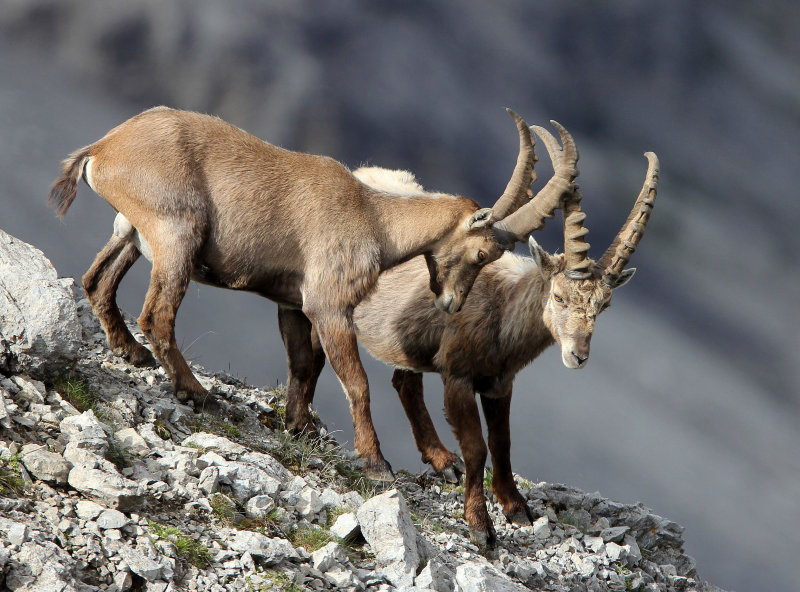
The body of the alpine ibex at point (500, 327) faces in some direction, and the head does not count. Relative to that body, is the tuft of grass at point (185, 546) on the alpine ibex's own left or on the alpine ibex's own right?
on the alpine ibex's own right

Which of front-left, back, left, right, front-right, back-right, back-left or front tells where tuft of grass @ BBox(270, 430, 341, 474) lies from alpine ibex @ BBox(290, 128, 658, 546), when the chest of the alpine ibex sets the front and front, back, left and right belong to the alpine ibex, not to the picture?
right

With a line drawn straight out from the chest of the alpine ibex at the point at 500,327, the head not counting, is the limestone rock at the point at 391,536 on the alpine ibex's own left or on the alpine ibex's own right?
on the alpine ibex's own right

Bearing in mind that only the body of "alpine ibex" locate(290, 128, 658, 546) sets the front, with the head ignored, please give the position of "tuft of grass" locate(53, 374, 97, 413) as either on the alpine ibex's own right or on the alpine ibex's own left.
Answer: on the alpine ibex's own right

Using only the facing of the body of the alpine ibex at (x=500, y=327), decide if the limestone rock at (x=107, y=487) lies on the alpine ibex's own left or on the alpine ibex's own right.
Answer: on the alpine ibex's own right

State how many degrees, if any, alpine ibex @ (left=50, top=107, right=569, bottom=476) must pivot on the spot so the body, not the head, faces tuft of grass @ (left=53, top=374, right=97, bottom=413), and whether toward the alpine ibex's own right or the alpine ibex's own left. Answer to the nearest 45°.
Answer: approximately 135° to the alpine ibex's own right

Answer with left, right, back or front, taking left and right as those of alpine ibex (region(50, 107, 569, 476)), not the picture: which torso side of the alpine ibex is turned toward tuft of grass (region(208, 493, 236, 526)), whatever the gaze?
right

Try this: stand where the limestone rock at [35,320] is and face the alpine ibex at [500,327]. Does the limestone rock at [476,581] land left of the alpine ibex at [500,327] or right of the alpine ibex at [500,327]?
right

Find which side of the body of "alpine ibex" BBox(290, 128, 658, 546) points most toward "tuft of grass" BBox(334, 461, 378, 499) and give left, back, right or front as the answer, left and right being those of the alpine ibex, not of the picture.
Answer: right

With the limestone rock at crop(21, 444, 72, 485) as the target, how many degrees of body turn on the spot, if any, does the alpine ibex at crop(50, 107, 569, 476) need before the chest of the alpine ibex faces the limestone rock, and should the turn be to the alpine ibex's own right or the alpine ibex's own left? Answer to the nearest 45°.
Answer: approximately 90° to the alpine ibex's own right

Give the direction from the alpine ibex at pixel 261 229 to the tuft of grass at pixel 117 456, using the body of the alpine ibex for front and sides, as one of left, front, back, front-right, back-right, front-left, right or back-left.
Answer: right

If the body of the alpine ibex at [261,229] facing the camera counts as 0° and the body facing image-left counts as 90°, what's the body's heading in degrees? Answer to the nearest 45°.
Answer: approximately 270°

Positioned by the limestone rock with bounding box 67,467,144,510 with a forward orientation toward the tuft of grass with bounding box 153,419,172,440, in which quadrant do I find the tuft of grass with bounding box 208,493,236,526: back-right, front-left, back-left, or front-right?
front-right

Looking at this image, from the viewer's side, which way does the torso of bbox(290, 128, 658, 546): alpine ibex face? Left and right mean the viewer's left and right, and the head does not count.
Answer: facing the viewer and to the right of the viewer

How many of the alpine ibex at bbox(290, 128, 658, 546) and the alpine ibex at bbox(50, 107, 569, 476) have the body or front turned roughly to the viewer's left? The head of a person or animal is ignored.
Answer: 0

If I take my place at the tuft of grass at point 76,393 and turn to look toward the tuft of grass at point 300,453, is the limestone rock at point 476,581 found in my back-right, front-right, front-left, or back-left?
front-right
